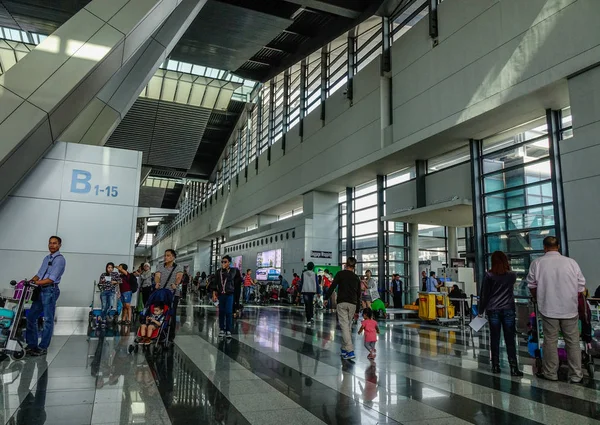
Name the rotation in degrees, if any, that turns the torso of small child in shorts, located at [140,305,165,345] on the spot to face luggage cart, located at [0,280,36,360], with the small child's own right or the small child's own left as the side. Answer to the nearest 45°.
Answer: approximately 45° to the small child's own right

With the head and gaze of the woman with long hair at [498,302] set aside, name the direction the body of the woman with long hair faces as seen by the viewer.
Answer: away from the camera

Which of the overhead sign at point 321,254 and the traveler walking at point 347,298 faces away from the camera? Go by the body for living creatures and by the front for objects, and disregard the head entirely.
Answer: the traveler walking

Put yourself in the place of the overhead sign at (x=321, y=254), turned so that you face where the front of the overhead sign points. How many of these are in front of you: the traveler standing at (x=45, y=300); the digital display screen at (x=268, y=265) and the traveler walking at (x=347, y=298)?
2

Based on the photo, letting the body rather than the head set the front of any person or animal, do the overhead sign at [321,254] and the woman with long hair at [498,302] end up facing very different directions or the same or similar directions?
very different directions

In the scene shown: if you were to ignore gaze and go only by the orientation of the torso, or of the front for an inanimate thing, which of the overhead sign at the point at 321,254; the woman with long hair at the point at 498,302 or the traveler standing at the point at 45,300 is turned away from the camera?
the woman with long hair

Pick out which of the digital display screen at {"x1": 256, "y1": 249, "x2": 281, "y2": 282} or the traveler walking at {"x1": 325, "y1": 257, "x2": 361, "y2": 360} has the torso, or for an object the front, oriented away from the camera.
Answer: the traveler walking

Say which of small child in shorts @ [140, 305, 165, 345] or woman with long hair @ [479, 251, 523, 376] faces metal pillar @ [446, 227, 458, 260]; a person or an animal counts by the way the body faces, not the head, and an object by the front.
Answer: the woman with long hair

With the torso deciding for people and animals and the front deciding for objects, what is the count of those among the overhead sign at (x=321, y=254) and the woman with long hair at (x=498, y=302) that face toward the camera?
1

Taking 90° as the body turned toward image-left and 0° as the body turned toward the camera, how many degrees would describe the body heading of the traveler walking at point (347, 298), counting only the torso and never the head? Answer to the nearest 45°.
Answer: approximately 180°

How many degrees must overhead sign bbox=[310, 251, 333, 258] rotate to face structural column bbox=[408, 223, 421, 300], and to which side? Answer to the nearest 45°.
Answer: approximately 45° to its left
